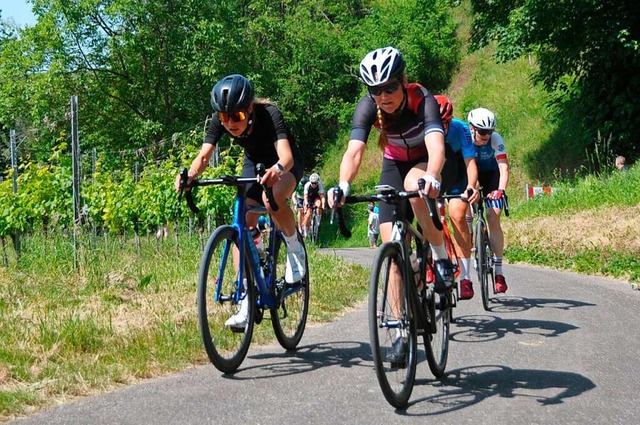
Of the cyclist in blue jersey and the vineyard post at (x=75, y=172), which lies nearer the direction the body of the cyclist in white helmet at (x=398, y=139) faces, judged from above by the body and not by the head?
the vineyard post

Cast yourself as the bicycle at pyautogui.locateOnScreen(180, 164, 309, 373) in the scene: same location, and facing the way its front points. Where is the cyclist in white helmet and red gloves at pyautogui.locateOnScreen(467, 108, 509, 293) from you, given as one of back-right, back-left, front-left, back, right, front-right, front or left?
back

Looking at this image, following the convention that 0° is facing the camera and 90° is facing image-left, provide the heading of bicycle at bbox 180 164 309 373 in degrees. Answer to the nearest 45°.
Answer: approximately 45°

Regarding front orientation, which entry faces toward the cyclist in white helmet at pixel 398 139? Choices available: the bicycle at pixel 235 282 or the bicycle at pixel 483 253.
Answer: the bicycle at pixel 483 253

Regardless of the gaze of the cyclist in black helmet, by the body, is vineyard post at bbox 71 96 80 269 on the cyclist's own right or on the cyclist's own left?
on the cyclist's own right
